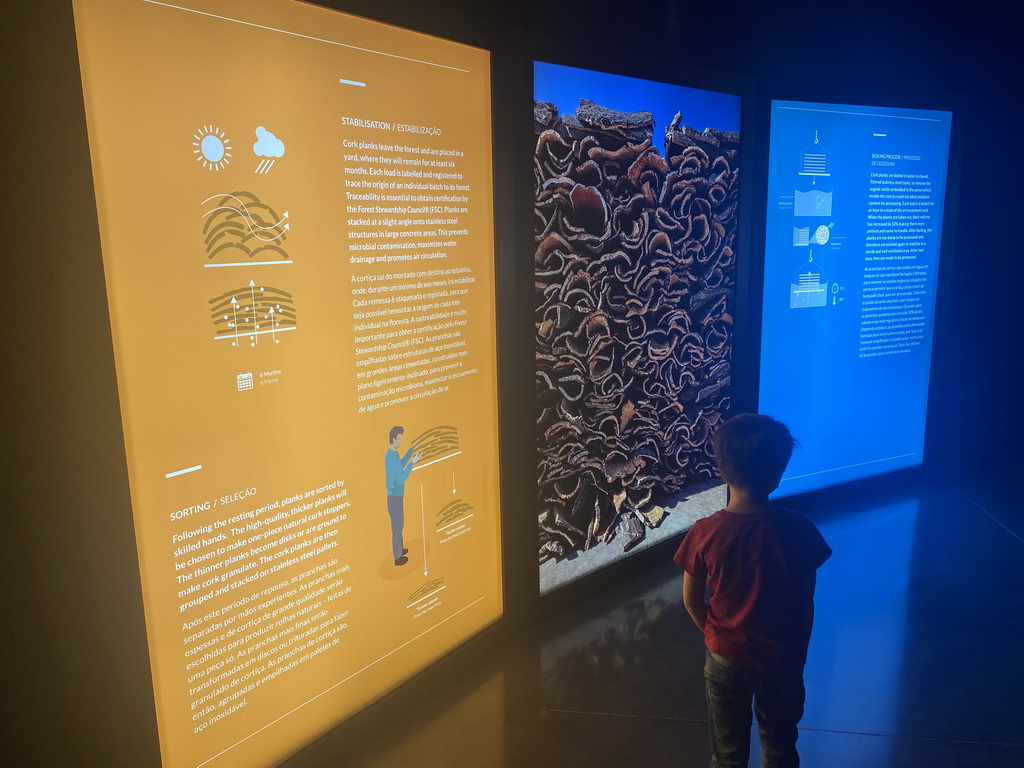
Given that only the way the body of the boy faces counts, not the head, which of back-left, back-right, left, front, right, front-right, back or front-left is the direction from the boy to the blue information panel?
front

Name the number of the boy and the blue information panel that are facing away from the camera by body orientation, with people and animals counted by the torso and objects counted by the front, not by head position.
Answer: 1

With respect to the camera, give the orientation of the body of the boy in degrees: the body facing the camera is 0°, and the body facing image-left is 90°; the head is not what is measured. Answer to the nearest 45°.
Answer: approximately 180°

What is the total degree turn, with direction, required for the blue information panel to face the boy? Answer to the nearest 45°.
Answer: approximately 45° to its right

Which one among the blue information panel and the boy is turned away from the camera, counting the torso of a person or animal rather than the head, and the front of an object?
the boy

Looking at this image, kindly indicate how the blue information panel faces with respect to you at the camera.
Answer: facing the viewer and to the right of the viewer
